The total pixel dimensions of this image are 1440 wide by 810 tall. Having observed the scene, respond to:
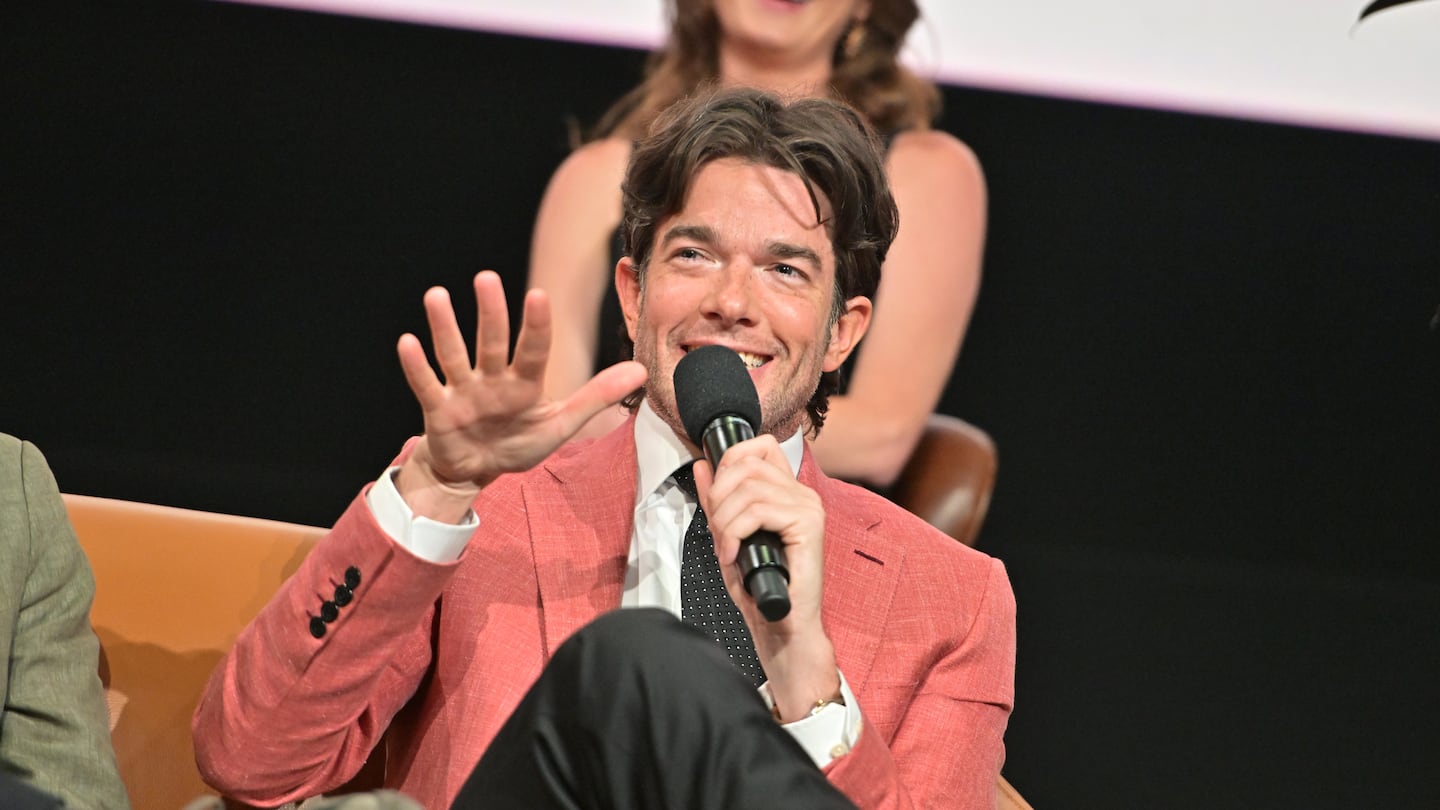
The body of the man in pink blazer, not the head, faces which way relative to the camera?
toward the camera

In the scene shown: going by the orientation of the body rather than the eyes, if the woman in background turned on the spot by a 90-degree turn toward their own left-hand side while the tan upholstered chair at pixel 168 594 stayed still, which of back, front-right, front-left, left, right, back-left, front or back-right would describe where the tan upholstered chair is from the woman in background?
back-right

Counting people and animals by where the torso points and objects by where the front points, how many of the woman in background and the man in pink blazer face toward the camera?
2

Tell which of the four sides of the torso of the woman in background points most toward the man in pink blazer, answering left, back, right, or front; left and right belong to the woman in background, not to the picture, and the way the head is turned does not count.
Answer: front

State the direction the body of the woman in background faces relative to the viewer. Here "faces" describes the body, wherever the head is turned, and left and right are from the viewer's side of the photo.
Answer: facing the viewer

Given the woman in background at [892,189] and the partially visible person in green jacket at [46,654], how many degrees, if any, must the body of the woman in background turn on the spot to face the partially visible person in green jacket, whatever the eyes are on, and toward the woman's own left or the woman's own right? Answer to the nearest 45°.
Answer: approximately 45° to the woman's own right
